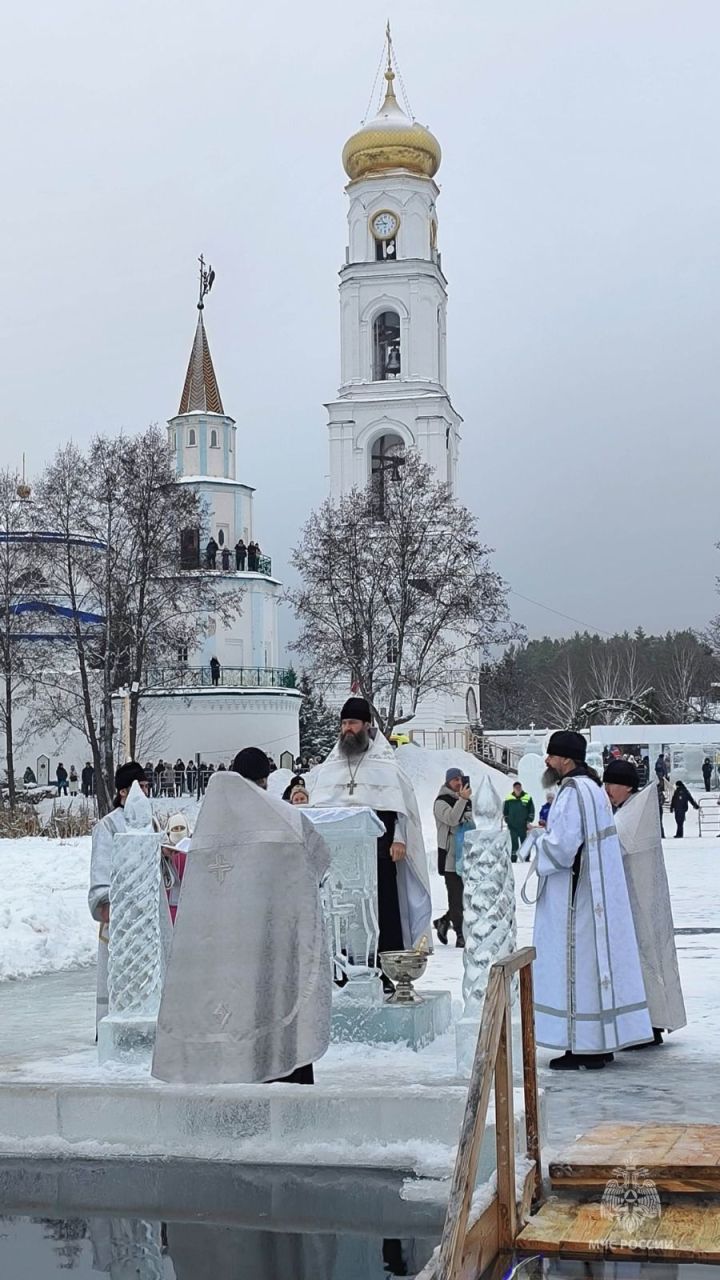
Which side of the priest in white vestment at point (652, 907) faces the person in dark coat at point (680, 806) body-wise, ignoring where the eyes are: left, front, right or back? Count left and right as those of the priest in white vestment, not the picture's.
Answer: right

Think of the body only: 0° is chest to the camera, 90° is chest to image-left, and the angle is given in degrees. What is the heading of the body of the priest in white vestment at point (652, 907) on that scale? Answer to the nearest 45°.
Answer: approximately 90°

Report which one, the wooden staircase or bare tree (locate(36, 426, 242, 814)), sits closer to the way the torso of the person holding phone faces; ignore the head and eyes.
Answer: the wooden staircase

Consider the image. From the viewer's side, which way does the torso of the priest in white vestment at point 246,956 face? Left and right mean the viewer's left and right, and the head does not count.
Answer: facing away from the viewer and to the right of the viewer

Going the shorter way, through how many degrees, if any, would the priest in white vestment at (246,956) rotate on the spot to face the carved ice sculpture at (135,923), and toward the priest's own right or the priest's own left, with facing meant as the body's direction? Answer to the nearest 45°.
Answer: approximately 45° to the priest's own left

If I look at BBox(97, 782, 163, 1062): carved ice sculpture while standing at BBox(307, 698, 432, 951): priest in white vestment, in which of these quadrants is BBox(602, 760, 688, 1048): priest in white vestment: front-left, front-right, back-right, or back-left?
back-left

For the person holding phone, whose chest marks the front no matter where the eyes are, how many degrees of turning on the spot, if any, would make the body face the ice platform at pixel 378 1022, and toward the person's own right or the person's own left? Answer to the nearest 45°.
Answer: approximately 45° to the person's own right

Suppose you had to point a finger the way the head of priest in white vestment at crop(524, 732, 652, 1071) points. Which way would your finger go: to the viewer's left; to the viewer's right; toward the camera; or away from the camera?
to the viewer's left

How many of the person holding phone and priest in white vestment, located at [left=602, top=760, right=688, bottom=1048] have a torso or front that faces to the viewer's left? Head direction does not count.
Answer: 1

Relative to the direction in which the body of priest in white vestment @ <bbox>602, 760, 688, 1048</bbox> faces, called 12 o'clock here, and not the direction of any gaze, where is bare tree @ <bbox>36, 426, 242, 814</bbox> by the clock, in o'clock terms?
The bare tree is roughly at 2 o'clock from the priest in white vestment.
